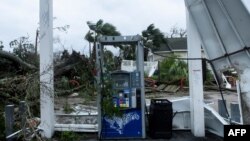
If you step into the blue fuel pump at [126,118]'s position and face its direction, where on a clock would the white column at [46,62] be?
The white column is roughly at 3 o'clock from the blue fuel pump.

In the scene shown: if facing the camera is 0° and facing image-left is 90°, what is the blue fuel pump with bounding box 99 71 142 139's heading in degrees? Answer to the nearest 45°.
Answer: approximately 0°

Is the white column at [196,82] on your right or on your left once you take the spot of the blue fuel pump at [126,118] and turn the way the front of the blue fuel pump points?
on your left
